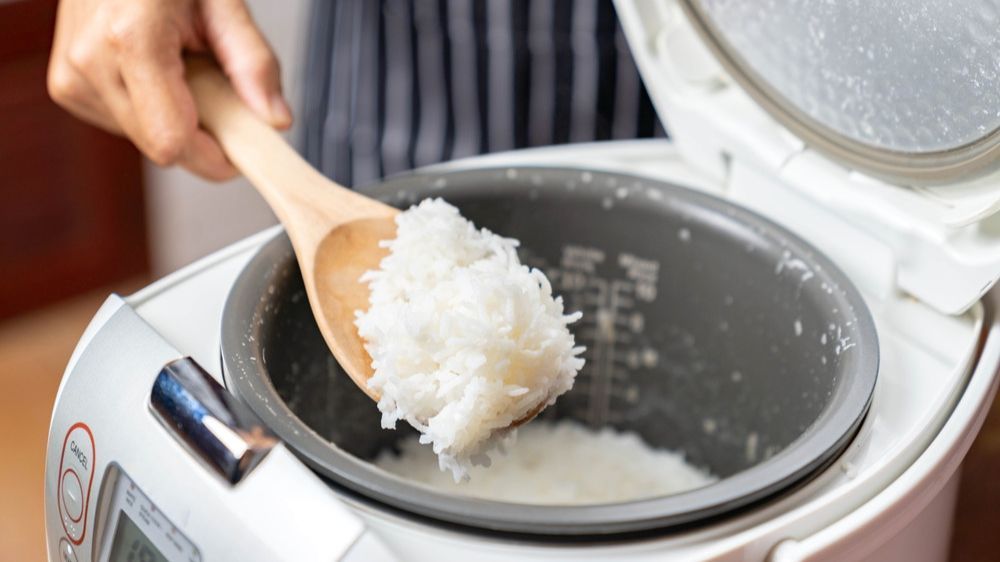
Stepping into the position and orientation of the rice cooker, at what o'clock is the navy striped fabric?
The navy striped fabric is roughly at 4 o'clock from the rice cooker.
